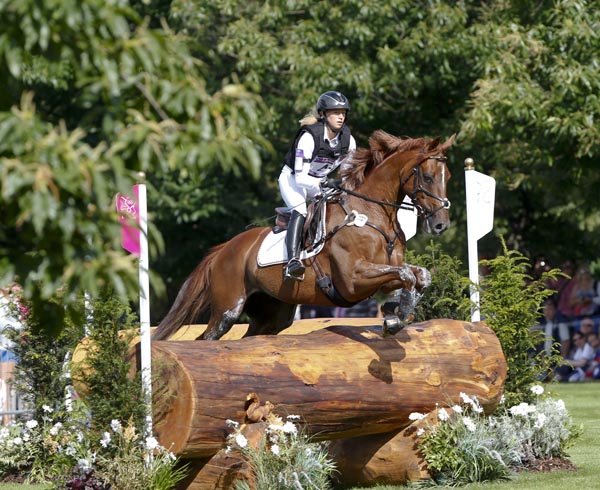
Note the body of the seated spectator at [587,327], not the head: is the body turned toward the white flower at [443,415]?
yes

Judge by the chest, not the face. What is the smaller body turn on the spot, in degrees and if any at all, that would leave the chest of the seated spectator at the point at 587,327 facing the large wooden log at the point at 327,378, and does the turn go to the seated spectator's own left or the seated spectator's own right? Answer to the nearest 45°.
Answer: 0° — they already face it

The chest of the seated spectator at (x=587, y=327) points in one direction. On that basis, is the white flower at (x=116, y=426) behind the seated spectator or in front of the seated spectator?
in front

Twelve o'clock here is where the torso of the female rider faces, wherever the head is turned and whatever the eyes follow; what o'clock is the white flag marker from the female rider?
The white flag marker is roughly at 10 o'clock from the female rider.

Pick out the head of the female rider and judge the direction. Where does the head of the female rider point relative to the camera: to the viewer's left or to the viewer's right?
to the viewer's right

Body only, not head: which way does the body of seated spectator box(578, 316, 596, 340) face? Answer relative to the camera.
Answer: toward the camera

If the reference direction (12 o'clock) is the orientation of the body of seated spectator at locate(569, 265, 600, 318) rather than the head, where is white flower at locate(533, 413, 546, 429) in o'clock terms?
The white flower is roughly at 12 o'clock from the seated spectator.

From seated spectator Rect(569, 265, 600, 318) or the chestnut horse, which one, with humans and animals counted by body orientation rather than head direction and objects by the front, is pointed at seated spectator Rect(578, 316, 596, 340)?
seated spectator Rect(569, 265, 600, 318)

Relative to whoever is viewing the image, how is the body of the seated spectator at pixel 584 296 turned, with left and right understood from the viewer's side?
facing the viewer

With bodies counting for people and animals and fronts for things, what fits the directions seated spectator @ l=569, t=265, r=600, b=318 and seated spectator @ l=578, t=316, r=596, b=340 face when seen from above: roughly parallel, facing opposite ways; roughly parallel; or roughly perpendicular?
roughly parallel

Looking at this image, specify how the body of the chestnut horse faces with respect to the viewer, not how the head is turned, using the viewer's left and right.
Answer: facing the viewer and to the right of the viewer

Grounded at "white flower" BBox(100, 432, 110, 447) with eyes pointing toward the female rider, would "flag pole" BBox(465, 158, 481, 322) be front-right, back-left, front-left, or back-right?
front-right

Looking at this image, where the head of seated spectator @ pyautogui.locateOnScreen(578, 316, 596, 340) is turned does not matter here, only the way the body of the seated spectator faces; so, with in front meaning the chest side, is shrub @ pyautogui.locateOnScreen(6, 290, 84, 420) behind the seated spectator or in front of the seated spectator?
in front

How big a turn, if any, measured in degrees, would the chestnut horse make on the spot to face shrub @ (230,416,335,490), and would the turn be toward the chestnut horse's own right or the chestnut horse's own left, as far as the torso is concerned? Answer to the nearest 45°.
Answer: approximately 45° to the chestnut horse's own right

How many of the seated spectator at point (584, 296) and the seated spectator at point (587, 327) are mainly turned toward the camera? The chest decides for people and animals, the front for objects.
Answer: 2
